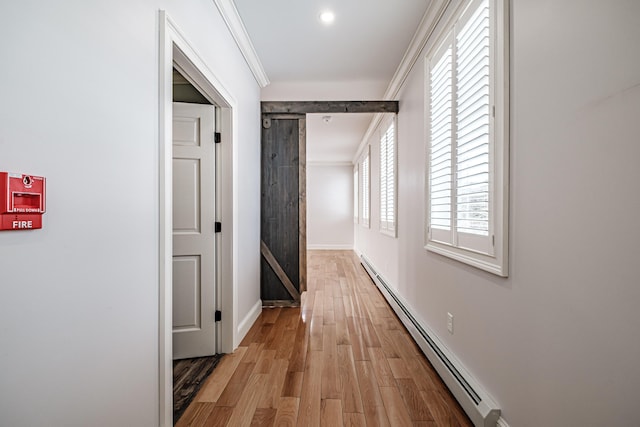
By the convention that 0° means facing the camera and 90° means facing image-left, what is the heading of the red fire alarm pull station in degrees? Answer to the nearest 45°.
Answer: approximately 315°

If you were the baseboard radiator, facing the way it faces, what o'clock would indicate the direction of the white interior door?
The white interior door is roughly at 12 o'clock from the baseboard radiator.

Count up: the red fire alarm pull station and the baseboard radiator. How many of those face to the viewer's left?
1

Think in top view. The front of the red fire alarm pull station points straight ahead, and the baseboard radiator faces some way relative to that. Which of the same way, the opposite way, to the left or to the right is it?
the opposite way

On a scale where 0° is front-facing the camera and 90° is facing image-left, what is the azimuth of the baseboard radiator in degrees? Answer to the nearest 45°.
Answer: approximately 90°

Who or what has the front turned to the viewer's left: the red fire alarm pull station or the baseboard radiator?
the baseboard radiator

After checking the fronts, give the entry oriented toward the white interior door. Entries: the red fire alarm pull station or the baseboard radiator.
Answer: the baseboard radiator

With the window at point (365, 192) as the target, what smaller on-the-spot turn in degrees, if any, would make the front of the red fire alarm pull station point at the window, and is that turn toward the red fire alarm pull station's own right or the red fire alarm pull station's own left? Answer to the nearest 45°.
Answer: approximately 90° to the red fire alarm pull station's own left

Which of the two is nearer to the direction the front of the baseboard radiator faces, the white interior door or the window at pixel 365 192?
the white interior door
